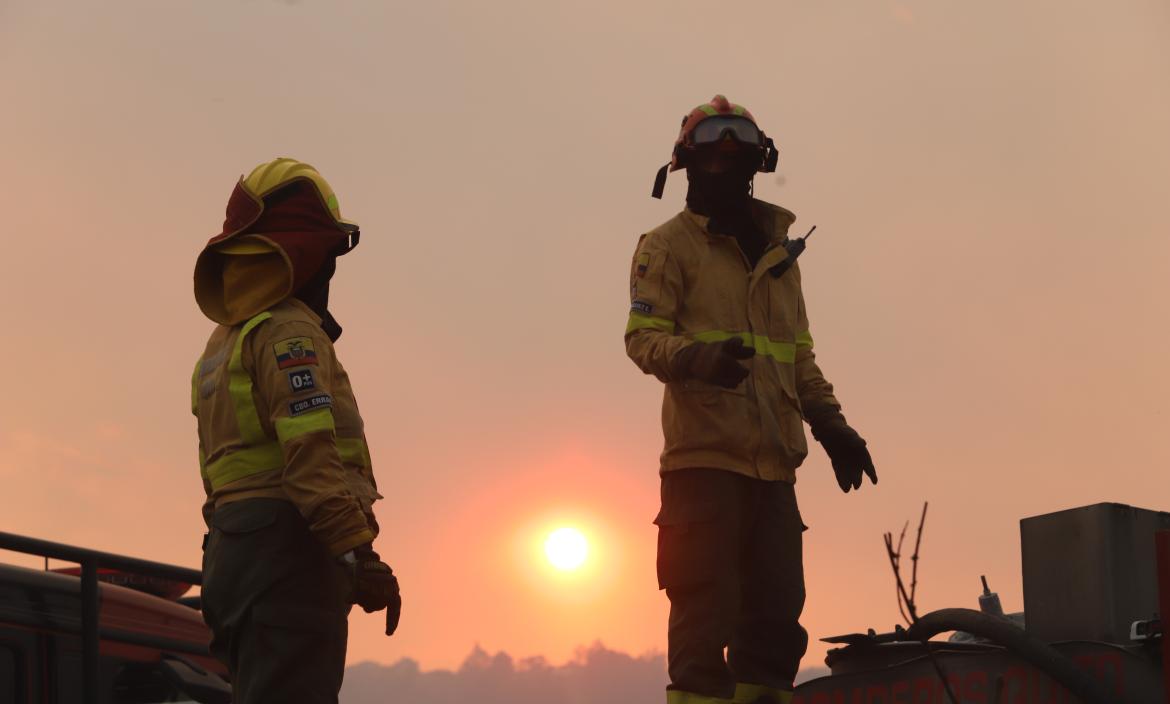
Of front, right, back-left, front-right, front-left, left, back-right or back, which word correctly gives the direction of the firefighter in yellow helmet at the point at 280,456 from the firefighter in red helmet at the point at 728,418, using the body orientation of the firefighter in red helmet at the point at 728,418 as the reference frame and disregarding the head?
right

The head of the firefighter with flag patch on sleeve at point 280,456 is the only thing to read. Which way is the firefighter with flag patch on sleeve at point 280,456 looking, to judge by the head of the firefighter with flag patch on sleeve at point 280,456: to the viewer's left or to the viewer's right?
to the viewer's right

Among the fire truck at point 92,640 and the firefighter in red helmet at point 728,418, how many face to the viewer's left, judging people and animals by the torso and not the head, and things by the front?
0

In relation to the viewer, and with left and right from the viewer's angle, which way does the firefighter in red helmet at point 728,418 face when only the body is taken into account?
facing the viewer and to the right of the viewer
